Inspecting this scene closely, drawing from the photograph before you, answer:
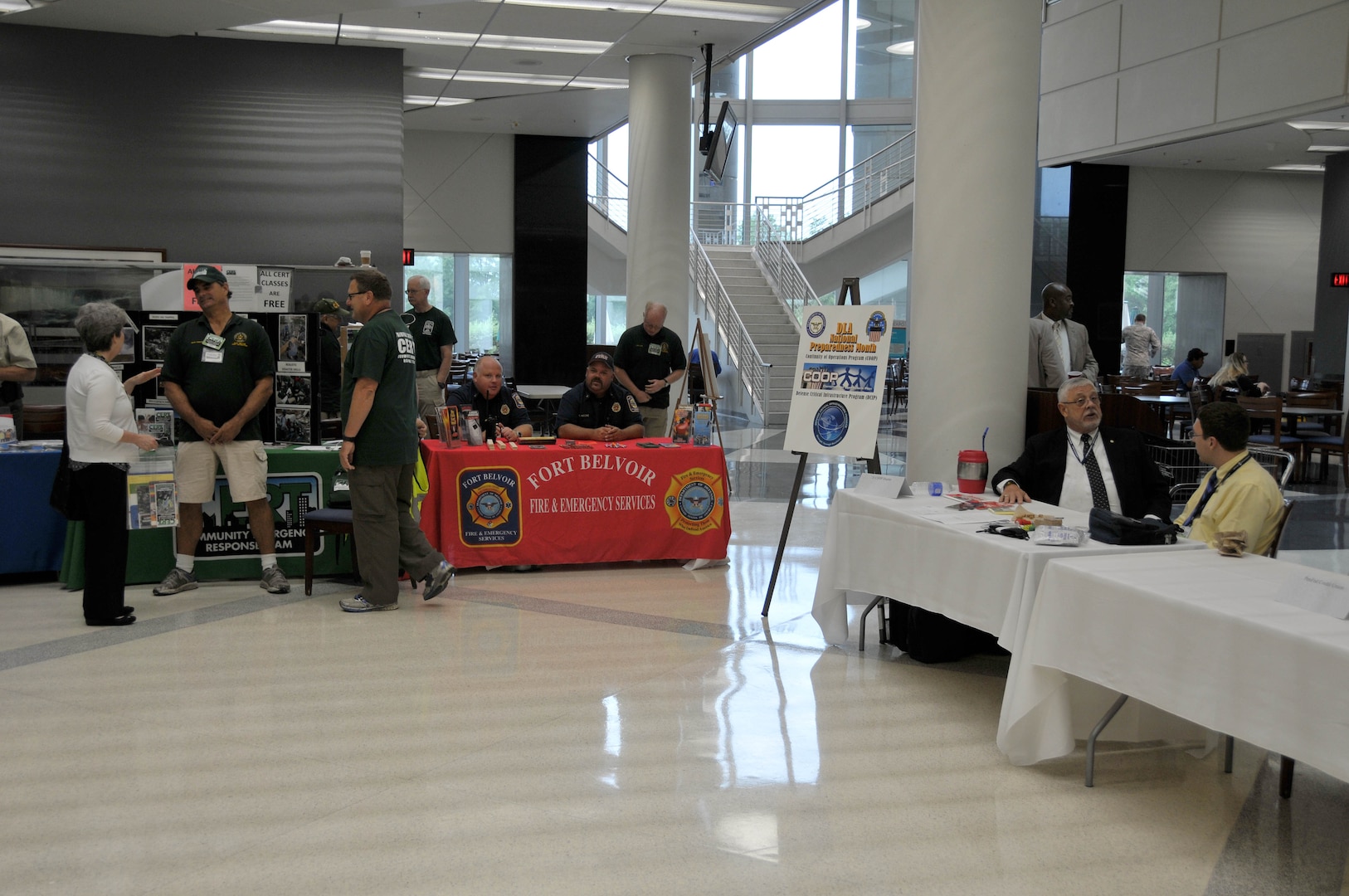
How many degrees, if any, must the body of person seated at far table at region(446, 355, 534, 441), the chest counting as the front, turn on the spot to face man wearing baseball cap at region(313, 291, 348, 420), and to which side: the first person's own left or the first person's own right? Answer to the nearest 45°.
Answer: approximately 135° to the first person's own right

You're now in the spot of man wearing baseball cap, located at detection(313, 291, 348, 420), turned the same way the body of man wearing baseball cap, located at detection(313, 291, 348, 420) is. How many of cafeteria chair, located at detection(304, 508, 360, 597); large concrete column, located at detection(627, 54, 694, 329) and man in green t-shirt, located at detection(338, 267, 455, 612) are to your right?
2

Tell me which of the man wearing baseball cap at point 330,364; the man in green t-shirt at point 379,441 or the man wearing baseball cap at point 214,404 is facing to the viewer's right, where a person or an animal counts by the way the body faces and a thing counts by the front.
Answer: the man wearing baseball cap at point 330,364

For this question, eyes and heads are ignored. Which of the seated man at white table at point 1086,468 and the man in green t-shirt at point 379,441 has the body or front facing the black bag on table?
the seated man at white table

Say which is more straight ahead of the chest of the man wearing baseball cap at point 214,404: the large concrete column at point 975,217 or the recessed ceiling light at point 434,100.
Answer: the large concrete column

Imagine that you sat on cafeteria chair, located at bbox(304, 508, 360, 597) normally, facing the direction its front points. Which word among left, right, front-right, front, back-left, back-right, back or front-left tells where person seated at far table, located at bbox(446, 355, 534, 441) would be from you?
back

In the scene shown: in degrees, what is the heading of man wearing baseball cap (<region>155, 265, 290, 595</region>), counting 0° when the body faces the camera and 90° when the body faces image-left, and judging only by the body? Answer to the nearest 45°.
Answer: approximately 0°

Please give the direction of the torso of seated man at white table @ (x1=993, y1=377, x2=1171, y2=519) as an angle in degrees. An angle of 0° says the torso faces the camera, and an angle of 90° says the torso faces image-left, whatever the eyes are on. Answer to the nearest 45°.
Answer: approximately 0°

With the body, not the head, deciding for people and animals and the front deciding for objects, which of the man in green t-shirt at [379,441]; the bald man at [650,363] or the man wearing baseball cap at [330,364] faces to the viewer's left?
the man in green t-shirt

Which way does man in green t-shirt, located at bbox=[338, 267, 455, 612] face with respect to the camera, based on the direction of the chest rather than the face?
to the viewer's left

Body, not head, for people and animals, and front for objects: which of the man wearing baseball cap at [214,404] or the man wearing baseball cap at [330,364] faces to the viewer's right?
the man wearing baseball cap at [330,364]
